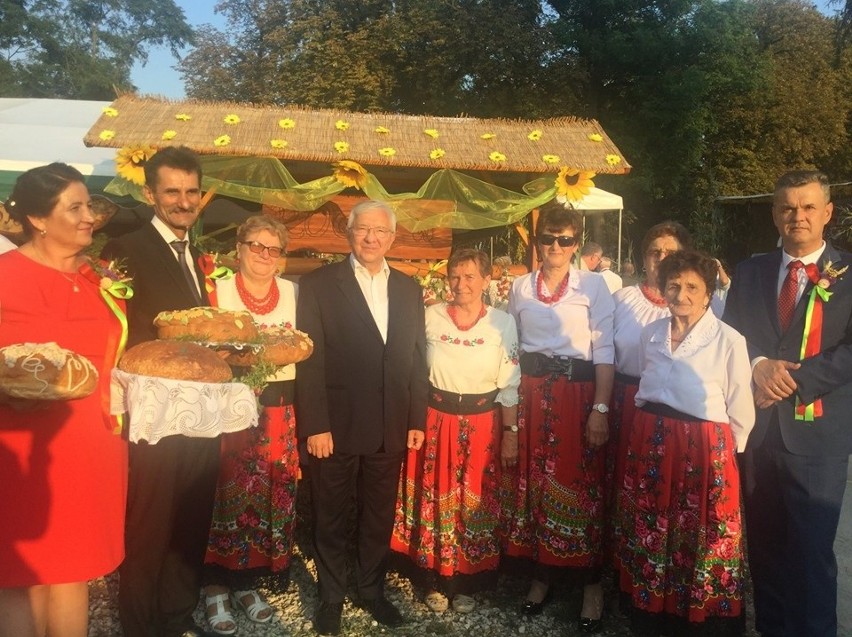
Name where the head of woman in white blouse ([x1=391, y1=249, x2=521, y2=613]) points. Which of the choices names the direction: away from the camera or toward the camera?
toward the camera

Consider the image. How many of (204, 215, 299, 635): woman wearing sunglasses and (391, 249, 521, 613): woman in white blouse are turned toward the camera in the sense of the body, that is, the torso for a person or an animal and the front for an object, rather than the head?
2

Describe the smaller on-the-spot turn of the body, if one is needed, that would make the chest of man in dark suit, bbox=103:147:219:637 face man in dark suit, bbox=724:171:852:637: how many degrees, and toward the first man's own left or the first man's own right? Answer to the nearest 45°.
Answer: approximately 45° to the first man's own left

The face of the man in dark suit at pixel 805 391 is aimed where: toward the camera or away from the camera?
toward the camera

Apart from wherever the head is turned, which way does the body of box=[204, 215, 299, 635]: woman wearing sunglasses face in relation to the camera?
toward the camera

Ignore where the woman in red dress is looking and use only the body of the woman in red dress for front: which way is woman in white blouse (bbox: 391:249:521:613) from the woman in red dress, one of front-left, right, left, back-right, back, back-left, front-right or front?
front-left

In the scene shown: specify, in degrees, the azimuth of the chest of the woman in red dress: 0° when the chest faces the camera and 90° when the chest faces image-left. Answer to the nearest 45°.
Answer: approximately 315°

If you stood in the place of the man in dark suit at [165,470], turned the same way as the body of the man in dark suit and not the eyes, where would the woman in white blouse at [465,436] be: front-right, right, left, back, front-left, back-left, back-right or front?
front-left

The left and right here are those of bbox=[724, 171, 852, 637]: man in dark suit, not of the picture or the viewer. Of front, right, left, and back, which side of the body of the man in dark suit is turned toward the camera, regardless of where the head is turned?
front

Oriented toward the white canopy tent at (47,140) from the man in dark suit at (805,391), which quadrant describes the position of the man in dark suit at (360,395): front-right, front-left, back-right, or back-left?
front-left

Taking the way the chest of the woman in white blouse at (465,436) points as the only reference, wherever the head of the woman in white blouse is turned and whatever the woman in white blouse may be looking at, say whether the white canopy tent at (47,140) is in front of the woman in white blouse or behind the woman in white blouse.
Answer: behind

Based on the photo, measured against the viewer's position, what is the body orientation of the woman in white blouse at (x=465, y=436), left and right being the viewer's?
facing the viewer
